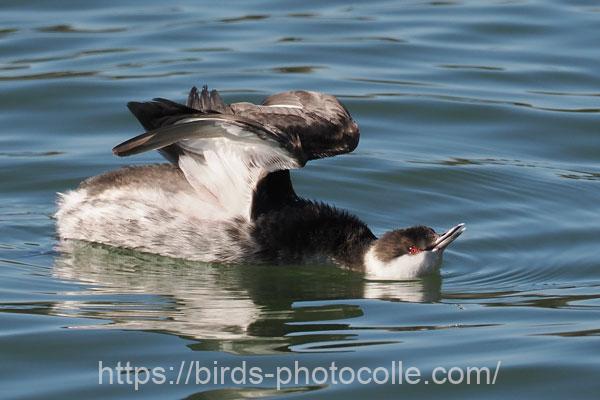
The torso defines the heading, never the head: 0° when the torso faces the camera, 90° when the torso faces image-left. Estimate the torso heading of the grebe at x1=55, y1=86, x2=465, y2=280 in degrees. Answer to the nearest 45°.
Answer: approximately 270°
